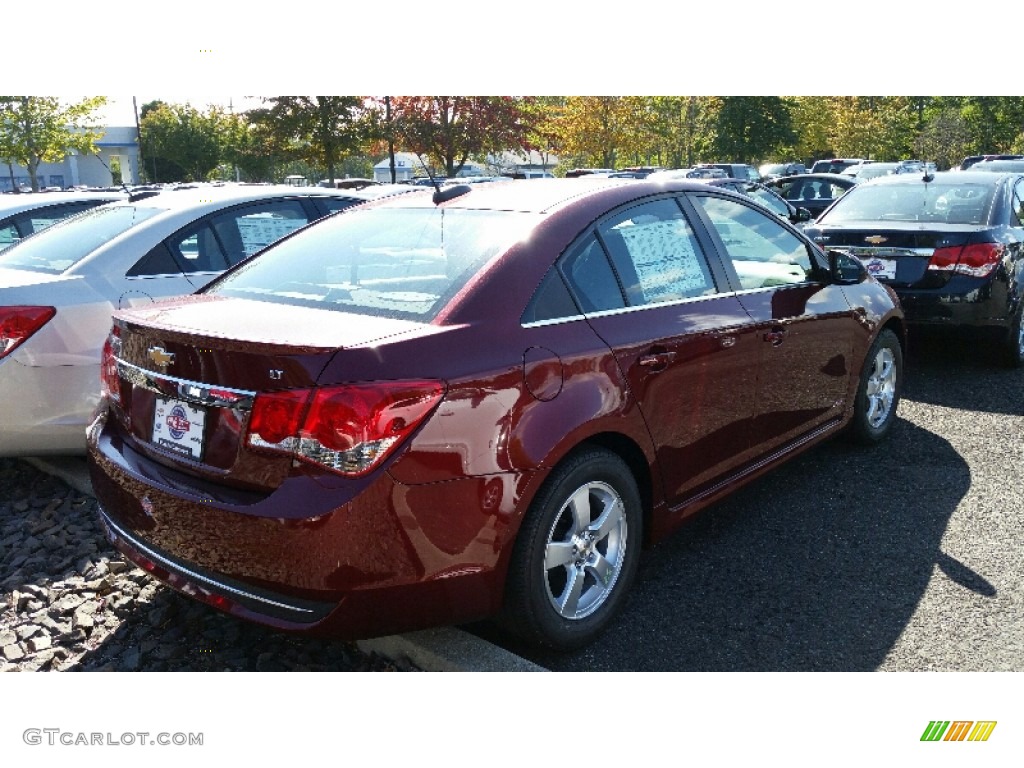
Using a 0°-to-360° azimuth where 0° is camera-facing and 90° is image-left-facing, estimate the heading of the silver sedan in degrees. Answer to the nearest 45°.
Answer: approximately 225°

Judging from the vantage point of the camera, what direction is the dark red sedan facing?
facing away from the viewer and to the right of the viewer

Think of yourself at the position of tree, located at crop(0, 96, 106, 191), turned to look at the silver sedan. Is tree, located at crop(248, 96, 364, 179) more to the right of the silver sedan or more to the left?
left

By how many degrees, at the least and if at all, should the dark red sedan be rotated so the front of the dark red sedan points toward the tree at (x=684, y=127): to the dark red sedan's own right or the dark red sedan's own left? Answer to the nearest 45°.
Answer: approximately 45° to the dark red sedan's own left

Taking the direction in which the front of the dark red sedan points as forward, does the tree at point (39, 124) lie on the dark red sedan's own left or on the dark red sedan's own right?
on the dark red sedan's own left

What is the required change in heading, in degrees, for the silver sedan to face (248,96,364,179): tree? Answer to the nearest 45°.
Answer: approximately 45° to its left

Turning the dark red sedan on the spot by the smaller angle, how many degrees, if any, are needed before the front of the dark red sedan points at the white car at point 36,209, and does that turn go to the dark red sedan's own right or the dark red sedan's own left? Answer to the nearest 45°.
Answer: approximately 90° to the dark red sedan's own left

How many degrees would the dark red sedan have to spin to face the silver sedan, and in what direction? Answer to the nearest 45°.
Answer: approximately 90° to its left

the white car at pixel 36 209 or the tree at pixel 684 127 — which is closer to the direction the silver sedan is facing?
the tree

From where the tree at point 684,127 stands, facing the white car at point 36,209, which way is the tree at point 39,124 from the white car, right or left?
right

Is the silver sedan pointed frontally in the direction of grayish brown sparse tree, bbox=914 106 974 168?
yes

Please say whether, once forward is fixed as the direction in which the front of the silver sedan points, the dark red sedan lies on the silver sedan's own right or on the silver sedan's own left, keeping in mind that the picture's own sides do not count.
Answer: on the silver sedan's own right
